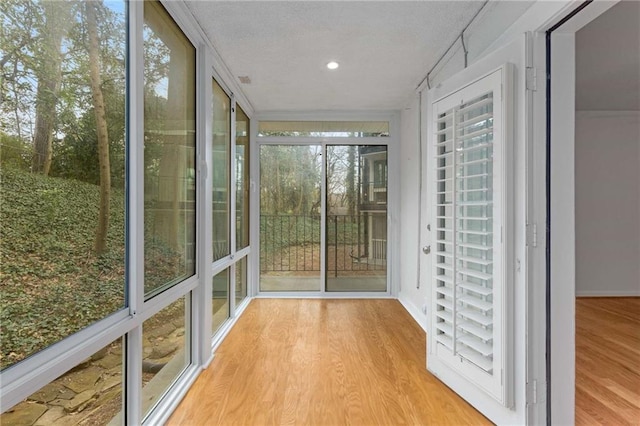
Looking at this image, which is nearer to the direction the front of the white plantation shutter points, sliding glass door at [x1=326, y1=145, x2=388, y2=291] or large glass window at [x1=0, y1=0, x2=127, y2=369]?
the large glass window

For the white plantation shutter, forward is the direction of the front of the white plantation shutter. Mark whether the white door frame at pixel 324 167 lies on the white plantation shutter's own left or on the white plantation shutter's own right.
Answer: on the white plantation shutter's own right

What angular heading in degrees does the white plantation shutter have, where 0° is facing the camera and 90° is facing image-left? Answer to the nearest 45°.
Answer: approximately 45°

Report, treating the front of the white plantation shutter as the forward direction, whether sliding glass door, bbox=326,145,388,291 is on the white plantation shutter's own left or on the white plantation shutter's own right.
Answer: on the white plantation shutter's own right

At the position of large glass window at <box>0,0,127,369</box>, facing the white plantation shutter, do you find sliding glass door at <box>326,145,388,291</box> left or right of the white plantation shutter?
left

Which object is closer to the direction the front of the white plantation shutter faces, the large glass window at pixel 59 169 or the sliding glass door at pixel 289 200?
the large glass window

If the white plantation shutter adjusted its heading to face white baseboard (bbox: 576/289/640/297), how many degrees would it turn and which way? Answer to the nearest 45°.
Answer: approximately 180°

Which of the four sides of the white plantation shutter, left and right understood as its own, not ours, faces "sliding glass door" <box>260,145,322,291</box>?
right
